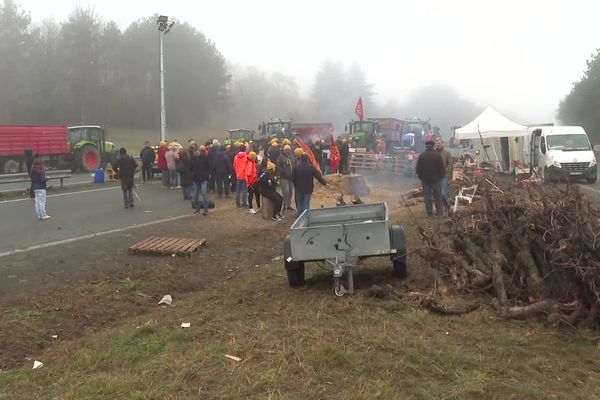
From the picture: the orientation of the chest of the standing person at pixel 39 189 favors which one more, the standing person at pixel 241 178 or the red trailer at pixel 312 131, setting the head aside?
the standing person

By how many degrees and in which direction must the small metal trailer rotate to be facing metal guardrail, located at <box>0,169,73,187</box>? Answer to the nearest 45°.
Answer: approximately 135° to its right

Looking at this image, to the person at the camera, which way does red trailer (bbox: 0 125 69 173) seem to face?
facing to the right of the viewer

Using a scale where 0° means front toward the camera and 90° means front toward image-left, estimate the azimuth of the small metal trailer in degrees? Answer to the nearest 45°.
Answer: approximately 0°

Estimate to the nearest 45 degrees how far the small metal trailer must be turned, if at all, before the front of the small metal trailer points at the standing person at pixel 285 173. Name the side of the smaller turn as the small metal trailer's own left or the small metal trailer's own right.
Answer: approximately 180°

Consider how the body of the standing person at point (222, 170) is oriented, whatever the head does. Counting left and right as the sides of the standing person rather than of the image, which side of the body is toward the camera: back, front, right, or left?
back
